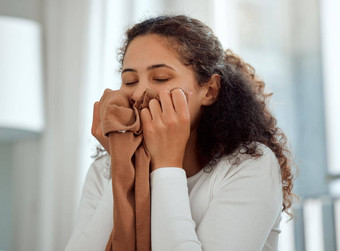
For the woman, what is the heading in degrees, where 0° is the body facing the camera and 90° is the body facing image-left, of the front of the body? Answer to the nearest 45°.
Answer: approximately 45°

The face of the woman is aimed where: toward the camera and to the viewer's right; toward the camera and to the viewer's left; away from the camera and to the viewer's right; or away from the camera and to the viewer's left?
toward the camera and to the viewer's left
